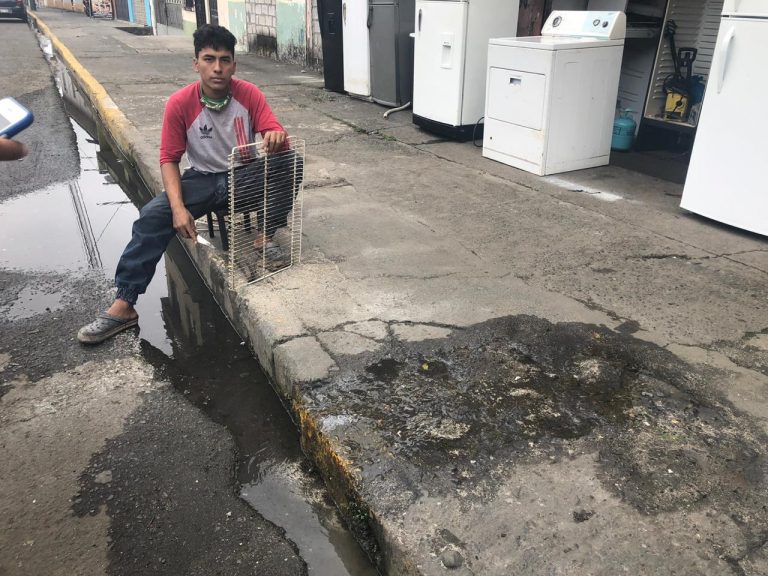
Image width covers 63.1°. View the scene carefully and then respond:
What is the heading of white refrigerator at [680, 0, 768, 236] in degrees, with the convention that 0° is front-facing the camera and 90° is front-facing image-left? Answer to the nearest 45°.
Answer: approximately 45°

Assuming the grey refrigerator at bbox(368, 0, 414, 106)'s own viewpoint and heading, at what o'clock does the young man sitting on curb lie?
The young man sitting on curb is roughly at 11 o'clock from the grey refrigerator.

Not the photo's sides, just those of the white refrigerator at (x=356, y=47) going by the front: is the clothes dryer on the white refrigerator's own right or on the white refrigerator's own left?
on the white refrigerator's own left

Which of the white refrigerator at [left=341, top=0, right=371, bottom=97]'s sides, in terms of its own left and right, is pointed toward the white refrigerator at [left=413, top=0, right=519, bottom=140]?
left

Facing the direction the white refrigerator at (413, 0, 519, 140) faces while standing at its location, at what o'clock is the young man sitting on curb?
The young man sitting on curb is roughly at 11 o'clock from the white refrigerator.

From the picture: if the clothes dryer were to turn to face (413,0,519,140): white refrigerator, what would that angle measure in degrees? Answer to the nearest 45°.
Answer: approximately 90° to its right

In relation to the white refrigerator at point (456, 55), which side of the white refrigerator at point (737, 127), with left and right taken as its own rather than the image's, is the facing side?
right

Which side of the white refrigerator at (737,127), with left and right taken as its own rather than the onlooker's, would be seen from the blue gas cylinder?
right

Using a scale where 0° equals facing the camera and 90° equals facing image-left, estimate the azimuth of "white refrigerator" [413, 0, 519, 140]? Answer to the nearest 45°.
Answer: approximately 45°

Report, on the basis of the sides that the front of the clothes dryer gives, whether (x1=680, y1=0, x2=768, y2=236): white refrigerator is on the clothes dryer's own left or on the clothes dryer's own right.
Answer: on the clothes dryer's own left

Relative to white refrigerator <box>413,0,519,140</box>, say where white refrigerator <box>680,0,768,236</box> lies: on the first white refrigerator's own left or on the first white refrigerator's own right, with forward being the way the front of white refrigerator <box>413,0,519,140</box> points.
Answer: on the first white refrigerator's own left

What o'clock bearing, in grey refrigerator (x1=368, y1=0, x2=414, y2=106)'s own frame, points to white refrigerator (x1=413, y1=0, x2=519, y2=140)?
The white refrigerator is roughly at 10 o'clock from the grey refrigerator.

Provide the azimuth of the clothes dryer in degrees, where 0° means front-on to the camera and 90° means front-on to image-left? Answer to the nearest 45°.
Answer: approximately 45°

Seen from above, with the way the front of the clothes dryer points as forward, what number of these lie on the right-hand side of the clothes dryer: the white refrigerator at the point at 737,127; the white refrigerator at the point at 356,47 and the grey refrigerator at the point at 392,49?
2
